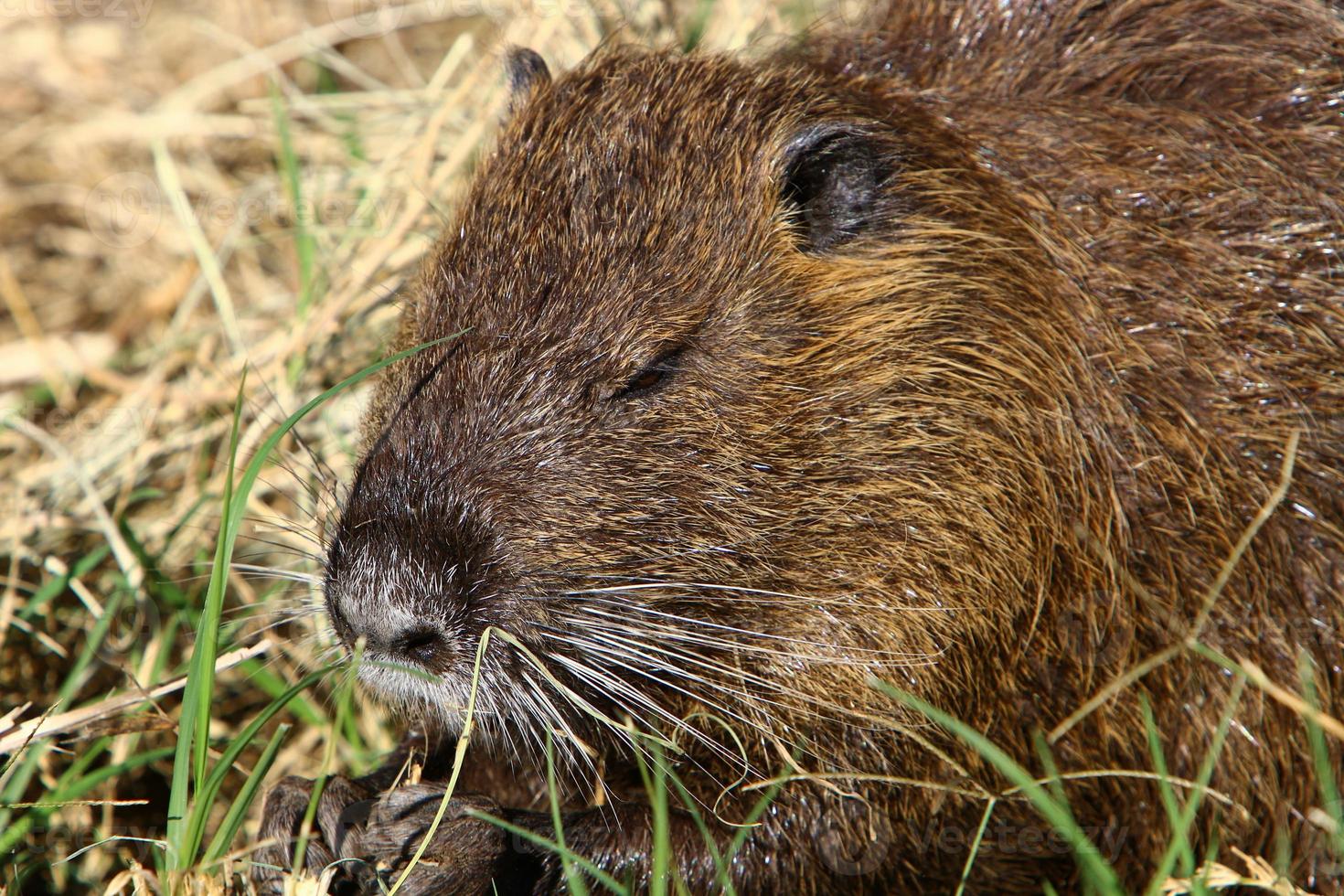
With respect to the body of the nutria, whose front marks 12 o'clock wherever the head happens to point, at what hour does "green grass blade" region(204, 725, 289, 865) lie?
The green grass blade is roughly at 1 o'clock from the nutria.

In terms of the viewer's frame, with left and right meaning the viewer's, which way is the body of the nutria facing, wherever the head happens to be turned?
facing the viewer and to the left of the viewer
